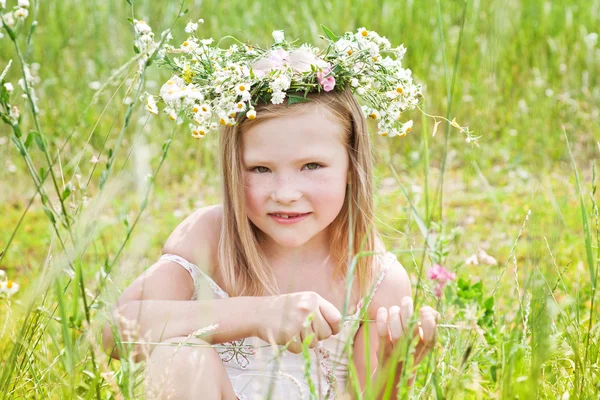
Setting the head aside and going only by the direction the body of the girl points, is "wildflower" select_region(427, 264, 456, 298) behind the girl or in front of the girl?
behind

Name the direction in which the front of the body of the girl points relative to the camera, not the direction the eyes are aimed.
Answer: toward the camera
